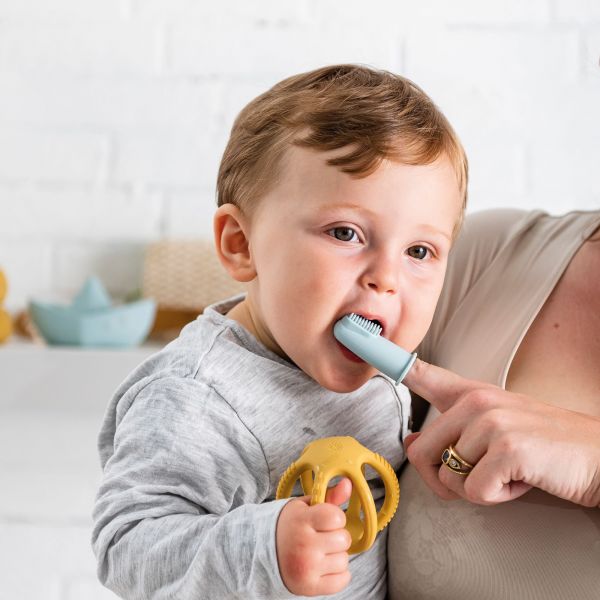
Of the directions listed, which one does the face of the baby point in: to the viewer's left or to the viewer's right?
to the viewer's right

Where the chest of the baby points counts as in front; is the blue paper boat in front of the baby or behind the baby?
behind
